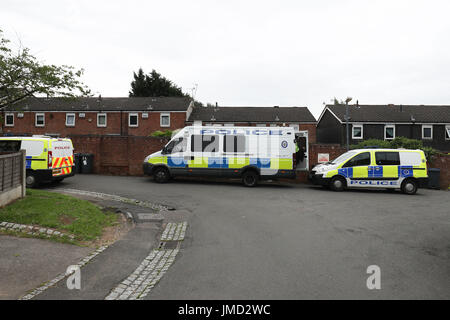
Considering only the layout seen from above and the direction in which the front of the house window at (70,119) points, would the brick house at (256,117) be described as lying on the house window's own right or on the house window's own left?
on the house window's own left

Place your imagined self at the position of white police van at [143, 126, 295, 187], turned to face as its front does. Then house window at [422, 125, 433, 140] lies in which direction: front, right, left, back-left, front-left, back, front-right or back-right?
back-right

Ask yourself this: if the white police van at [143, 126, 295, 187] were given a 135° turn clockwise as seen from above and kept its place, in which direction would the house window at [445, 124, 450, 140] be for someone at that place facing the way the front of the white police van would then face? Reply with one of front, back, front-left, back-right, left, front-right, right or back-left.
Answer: front

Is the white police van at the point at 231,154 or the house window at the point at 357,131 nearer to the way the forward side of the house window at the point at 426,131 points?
the white police van

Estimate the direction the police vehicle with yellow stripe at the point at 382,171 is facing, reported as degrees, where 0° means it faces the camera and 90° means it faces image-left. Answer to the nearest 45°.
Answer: approximately 90°

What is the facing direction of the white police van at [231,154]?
to the viewer's left

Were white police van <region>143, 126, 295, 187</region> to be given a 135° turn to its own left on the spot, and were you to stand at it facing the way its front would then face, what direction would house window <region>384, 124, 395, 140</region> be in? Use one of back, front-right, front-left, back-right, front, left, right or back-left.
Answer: left
